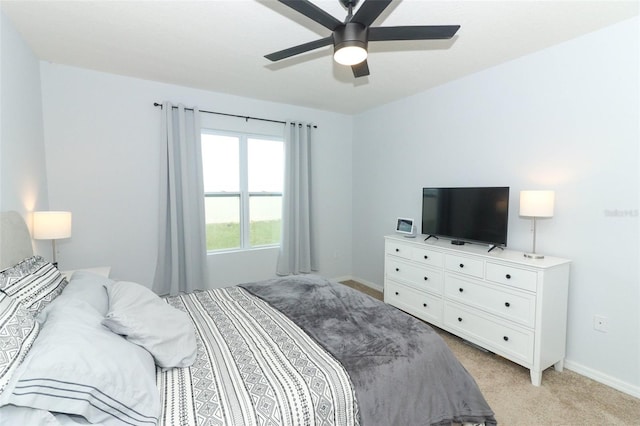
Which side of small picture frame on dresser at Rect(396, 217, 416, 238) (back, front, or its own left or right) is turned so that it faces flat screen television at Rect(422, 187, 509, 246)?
left

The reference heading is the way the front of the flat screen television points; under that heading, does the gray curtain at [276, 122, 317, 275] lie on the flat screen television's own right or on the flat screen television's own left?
on the flat screen television's own right

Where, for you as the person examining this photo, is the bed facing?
facing to the right of the viewer

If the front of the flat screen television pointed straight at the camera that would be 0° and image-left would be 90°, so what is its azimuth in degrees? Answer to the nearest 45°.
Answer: approximately 45°

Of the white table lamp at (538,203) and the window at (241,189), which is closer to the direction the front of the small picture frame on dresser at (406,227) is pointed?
the window

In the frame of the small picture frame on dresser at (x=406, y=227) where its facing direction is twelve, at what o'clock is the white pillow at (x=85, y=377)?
The white pillow is roughly at 11 o'clock from the small picture frame on dresser.

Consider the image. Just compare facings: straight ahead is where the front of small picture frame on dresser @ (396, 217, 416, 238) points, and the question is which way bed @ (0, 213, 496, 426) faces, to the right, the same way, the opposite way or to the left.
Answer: the opposite way

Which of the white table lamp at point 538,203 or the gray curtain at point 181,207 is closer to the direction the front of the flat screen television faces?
the gray curtain
